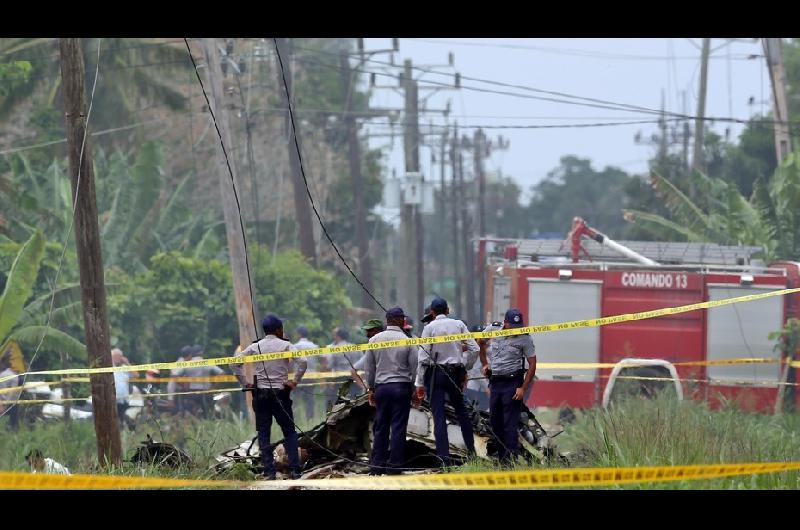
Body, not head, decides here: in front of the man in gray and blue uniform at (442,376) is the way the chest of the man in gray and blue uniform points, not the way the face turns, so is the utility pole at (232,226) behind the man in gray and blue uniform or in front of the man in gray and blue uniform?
in front

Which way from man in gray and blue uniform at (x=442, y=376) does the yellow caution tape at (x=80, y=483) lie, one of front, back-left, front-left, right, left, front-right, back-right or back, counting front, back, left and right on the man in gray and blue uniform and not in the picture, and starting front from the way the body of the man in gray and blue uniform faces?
back-left

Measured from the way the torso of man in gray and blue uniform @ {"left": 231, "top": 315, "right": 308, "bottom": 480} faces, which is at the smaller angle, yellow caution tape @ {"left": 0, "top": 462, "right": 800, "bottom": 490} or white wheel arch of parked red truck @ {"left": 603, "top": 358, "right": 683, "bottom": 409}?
the white wheel arch of parked red truck

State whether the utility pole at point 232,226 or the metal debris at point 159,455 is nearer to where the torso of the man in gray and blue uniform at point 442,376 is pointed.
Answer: the utility pole

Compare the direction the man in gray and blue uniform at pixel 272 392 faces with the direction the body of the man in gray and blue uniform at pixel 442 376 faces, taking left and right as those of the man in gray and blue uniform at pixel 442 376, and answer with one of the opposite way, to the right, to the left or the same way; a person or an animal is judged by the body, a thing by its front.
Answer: the same way

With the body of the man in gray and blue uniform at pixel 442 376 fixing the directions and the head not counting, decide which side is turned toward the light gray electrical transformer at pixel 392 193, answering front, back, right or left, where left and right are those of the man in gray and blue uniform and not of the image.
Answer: front

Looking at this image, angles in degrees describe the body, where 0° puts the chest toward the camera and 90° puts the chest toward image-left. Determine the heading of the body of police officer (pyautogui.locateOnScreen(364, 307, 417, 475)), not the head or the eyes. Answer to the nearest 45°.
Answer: approximately 180°

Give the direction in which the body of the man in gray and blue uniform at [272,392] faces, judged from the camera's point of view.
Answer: away from the camera

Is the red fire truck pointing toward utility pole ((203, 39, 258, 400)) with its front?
no

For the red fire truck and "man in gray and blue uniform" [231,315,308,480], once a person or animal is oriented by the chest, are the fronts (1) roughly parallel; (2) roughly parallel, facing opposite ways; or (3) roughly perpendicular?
roughly perpendicular

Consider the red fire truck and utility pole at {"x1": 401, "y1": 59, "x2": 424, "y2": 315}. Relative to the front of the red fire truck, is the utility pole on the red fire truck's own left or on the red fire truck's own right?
on the red fire truck's own left

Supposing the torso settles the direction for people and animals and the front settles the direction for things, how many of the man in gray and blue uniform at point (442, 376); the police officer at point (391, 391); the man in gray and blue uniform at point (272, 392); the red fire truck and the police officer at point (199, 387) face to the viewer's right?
1
